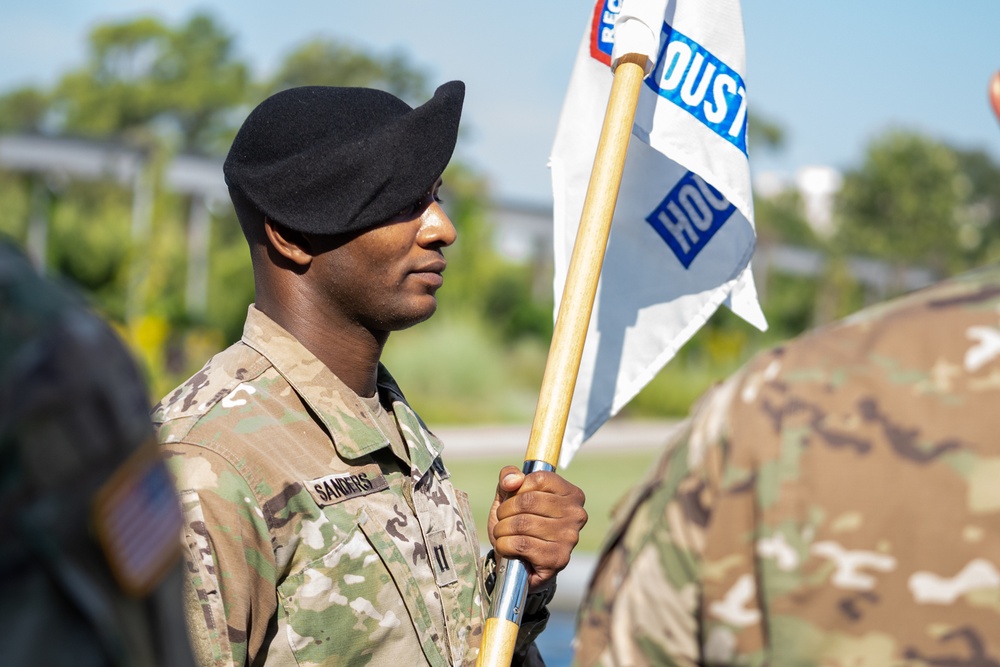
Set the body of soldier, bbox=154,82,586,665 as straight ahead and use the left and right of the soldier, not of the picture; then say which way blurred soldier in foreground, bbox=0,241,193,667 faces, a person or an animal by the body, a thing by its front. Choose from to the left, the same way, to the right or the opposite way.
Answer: to the left

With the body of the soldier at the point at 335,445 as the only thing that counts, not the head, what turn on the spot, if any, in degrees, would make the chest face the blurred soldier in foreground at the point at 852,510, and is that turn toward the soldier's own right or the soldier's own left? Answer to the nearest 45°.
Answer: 0° — they already face them

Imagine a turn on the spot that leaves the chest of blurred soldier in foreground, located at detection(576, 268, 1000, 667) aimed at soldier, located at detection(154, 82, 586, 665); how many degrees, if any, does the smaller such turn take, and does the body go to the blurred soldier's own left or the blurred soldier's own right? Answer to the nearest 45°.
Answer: approximately 45° to the blurred soldier's own left

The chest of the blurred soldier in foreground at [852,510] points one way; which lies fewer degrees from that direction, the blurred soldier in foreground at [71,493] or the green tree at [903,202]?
the green tree

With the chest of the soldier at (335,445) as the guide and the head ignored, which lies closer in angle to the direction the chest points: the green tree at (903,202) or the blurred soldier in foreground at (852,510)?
the blurred soldier in foreground

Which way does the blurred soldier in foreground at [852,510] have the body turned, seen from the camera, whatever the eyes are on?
away from the camera

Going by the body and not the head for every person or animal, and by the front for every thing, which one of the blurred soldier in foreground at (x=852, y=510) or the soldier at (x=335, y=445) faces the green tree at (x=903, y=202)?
the blurred soldier in foreground

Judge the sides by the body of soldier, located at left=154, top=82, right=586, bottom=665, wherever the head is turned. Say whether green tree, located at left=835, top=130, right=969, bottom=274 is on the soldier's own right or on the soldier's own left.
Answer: on the soldier's own left

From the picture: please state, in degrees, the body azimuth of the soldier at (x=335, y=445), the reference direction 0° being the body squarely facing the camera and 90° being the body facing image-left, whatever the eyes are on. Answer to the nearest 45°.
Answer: approximately 315°

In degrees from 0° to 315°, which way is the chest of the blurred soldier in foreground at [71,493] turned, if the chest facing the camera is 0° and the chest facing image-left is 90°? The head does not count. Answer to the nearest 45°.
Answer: approximately 225°

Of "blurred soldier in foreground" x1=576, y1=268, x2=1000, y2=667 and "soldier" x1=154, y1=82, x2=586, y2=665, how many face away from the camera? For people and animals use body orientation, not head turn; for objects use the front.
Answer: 1

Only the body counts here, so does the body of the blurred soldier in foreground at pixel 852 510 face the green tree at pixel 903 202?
yes

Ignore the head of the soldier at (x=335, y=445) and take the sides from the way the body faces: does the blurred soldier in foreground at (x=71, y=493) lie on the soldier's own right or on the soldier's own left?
on the soldier's own right

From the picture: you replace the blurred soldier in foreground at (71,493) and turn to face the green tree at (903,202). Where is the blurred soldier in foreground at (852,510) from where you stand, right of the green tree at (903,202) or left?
right

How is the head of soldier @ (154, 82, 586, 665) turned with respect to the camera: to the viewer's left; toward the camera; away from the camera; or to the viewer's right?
to the viewer's right

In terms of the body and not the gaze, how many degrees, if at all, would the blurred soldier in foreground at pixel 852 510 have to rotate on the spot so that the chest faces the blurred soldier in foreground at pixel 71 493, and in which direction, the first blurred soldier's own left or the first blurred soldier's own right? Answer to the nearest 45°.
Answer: approximately 135° to the first blurred soldier's own left

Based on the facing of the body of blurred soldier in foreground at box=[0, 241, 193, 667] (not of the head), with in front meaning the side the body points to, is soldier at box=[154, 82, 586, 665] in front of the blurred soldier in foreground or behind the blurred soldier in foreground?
in front
